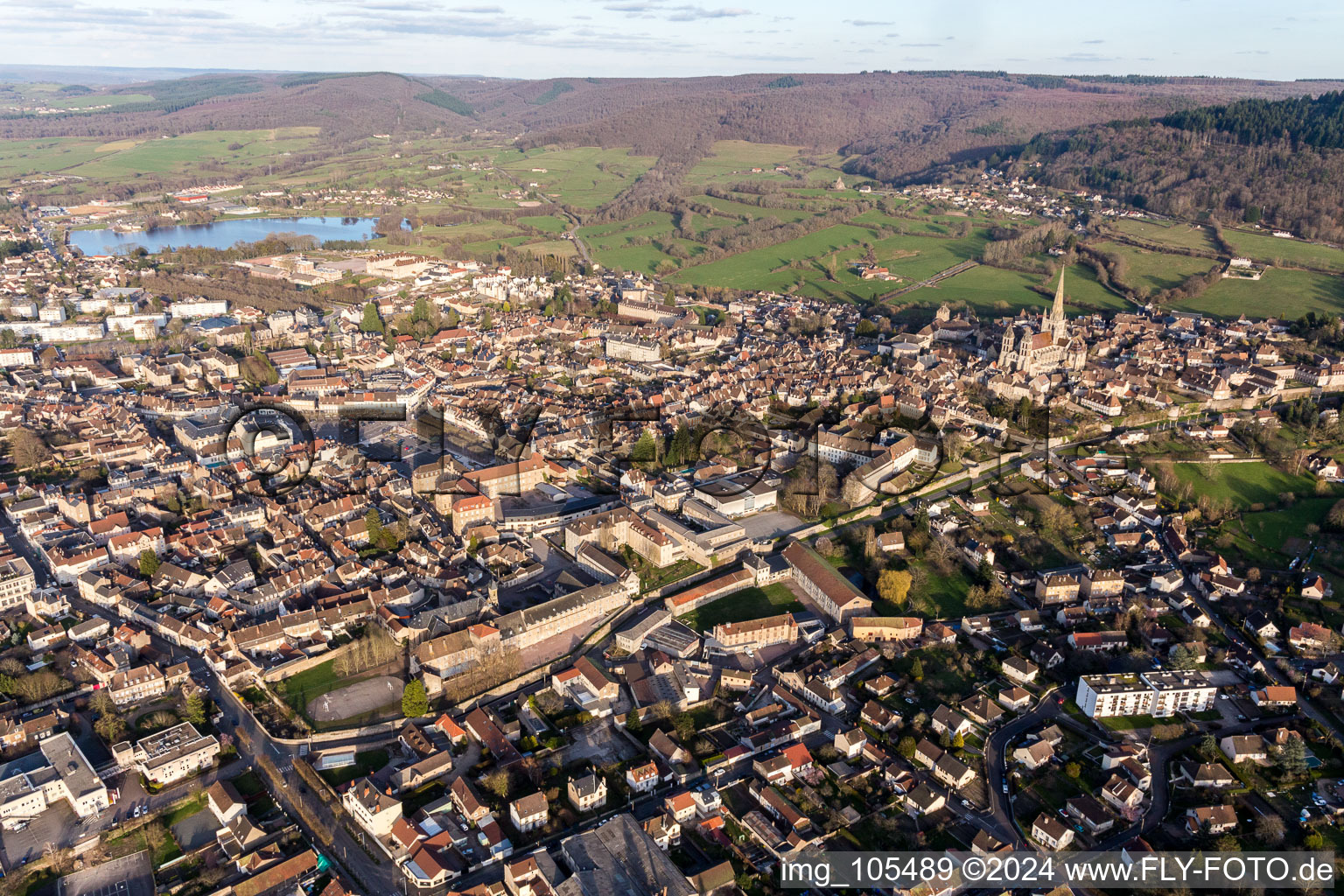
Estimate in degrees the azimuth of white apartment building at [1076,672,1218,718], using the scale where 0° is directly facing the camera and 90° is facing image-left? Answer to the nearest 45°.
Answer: approximately 0°

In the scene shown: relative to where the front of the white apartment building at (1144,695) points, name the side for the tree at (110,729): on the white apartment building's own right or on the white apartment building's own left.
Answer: on the white apartment building's own right

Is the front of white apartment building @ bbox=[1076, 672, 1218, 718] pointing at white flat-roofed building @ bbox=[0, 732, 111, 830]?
no

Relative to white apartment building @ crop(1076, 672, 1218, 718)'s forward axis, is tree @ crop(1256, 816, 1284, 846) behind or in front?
in front

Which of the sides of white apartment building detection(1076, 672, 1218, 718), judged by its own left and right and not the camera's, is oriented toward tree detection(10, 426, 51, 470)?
right

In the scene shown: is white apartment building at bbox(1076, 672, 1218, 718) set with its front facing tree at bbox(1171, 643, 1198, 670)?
no

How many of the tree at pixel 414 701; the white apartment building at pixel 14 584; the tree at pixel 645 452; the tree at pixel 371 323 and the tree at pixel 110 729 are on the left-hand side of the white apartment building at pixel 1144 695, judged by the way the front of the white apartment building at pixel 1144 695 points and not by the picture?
0

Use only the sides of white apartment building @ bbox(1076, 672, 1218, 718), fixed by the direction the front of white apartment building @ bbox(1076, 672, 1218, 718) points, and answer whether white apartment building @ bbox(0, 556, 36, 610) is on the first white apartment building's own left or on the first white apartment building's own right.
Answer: on the first white apartment building's own right

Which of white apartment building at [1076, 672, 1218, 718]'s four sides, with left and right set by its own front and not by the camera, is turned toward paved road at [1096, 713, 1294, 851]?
front

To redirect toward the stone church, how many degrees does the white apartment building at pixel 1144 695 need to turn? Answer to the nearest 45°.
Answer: approximately 180°

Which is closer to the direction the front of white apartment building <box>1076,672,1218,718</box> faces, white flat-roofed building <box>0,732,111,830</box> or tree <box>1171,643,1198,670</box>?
the white flat-roofed building

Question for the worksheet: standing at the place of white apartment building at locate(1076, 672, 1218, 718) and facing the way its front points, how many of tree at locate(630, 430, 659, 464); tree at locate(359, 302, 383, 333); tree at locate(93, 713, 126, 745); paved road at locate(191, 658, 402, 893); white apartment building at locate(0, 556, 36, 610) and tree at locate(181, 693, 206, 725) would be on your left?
0

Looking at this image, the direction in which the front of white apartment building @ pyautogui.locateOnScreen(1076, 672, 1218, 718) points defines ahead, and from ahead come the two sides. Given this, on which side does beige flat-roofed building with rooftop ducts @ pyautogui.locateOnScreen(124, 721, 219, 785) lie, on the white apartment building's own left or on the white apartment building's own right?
on the white apartment building's own right

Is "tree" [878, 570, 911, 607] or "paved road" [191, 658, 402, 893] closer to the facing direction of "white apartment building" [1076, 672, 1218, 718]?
the paved road

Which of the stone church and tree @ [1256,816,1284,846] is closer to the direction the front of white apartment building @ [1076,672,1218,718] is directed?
the tree

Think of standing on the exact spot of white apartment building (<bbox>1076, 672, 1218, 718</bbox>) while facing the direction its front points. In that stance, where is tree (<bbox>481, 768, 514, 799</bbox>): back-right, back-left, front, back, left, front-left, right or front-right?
front-right

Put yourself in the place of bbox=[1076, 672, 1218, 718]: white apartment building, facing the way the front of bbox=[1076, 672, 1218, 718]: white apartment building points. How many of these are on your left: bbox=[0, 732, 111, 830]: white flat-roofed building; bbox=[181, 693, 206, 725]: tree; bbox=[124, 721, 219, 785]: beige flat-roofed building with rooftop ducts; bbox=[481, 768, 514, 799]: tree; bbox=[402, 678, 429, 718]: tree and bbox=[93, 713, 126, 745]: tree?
0

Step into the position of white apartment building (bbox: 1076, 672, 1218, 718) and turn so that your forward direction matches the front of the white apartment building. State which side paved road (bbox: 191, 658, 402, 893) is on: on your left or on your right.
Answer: on your right
